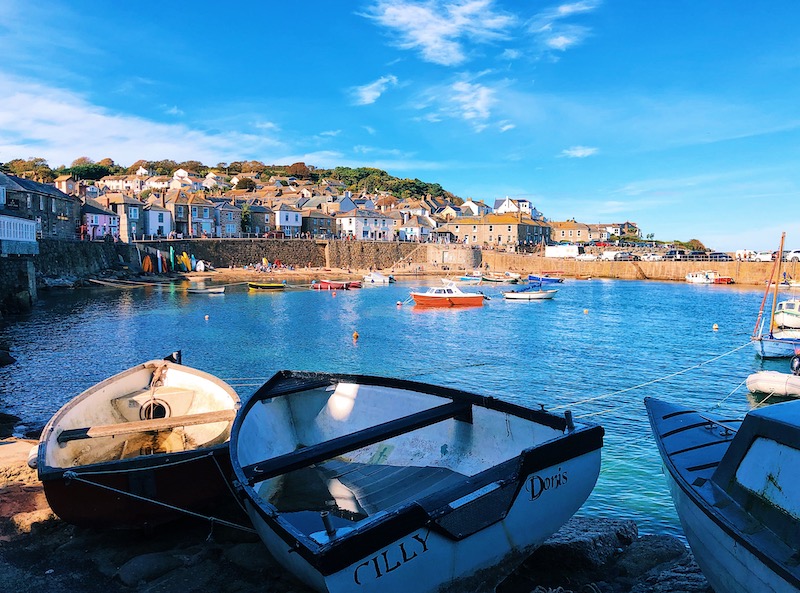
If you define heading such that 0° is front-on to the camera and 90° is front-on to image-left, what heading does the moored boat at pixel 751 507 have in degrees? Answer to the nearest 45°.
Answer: approximately 135°

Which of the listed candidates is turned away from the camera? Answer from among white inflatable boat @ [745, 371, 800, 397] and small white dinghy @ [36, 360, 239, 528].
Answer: the small white dinghy

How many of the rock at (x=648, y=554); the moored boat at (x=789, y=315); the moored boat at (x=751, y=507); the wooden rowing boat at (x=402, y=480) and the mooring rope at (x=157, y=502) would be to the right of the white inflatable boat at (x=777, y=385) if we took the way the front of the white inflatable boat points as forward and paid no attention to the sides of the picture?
1

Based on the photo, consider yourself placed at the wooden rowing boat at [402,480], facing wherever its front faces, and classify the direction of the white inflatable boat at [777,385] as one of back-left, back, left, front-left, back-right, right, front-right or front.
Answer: right

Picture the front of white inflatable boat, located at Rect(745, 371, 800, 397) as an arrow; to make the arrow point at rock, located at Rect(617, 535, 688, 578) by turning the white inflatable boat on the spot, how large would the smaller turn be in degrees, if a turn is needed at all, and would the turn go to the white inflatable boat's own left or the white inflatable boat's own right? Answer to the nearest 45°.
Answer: approximately 90° to the white inflatable boat's own left

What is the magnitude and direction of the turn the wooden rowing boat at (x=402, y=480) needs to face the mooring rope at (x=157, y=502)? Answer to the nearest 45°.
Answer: approximately 45° to its left

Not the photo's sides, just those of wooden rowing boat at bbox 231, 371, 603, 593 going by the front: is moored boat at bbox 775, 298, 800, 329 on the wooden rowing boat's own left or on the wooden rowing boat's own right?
on the wooden rowing boat's own right

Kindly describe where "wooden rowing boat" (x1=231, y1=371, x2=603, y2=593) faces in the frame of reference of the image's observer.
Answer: facing away from the viewer and to the left of the viewer

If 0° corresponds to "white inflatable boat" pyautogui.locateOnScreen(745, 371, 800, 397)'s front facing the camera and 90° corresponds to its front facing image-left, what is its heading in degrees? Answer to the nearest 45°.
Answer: approximately 90°

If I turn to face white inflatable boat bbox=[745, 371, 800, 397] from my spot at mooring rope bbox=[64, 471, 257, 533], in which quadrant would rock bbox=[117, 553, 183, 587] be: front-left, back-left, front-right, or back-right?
back-right

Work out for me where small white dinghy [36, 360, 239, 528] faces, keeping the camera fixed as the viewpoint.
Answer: facing away from the viewer

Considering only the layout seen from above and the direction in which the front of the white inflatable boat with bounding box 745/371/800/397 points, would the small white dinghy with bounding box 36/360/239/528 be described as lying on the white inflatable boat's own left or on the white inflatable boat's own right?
on the white inflatable boat's own left

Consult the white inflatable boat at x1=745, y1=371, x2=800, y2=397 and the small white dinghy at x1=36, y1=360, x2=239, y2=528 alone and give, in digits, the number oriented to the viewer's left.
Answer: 1

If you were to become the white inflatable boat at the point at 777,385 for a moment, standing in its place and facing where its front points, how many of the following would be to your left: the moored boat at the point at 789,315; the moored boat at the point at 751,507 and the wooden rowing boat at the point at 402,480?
2

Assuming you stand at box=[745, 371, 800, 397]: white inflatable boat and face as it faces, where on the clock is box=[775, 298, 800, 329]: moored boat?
The moored boat is roughly at 3 o'clock from the white inflatable boat.

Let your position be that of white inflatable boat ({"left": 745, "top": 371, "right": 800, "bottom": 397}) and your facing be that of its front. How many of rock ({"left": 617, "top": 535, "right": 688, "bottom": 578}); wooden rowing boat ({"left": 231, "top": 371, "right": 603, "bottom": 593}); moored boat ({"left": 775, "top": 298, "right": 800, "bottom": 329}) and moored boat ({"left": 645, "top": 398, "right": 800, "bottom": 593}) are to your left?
3
